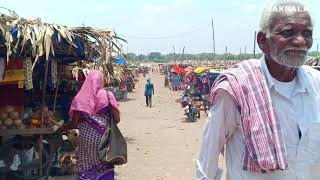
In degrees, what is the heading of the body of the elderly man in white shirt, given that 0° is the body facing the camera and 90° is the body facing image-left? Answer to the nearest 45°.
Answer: approximately 315°

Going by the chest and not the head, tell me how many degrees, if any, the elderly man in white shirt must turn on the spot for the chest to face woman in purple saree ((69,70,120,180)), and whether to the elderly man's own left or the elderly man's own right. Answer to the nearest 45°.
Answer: approximately 180°
